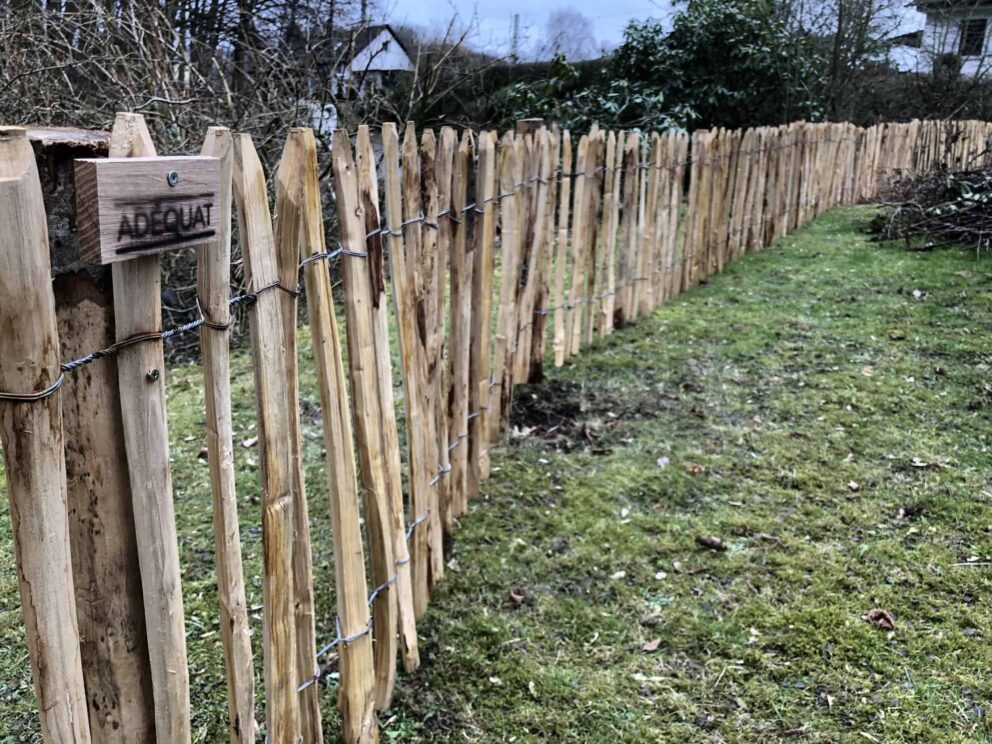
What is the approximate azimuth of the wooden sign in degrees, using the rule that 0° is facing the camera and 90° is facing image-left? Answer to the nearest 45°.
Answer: approximately 315°

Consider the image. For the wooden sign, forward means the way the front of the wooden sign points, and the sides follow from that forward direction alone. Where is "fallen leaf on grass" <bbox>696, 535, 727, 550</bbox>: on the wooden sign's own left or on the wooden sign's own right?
on the wooden sign's own left

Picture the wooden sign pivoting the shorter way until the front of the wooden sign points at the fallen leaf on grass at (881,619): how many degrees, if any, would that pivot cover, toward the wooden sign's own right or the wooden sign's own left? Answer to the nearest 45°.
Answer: approximately 45° to the wooden sign's own left
